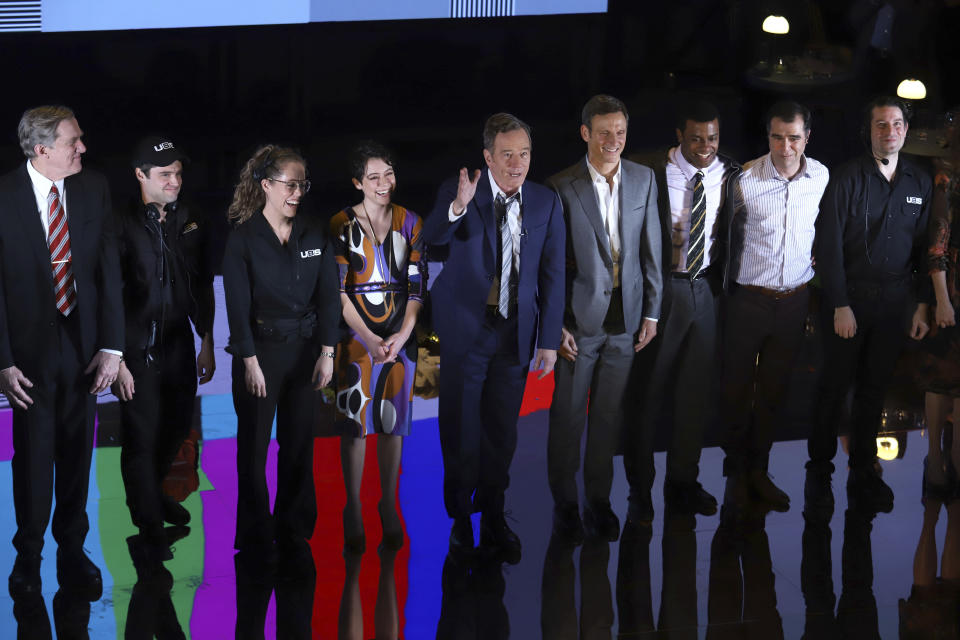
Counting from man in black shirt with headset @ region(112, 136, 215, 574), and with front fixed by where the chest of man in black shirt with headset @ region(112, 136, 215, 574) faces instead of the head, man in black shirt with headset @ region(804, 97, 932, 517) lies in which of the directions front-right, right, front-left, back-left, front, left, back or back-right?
front-left

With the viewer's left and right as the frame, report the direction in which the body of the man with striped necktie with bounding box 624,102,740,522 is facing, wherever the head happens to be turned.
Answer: facing the viewer

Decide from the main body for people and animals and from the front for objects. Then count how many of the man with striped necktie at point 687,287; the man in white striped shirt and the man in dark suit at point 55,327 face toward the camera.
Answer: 3

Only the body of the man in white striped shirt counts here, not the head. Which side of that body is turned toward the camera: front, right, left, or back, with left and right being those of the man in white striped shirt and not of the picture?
front

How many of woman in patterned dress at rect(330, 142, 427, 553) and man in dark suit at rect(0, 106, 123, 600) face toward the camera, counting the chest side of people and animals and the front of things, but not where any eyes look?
2

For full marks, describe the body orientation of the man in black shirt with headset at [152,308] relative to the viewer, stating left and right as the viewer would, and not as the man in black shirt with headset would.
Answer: facing the viewer and to the right of the viewer

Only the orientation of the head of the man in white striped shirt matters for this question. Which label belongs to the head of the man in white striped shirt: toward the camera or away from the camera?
toward the camera

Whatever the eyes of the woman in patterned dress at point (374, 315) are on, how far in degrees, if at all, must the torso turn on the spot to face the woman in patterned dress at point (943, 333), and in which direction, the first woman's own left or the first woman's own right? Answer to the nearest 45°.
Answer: approximately 90° to the first woman's own left

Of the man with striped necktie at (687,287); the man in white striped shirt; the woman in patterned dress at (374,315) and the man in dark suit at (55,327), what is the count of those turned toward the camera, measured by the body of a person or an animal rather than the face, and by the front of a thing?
4

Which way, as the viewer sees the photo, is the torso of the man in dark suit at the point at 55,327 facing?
toward the camera

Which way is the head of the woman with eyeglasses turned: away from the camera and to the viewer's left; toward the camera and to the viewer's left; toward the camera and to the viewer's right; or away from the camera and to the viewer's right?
toward the camera and to the viewer's right

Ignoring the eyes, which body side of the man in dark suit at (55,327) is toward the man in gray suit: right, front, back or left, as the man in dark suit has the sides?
left

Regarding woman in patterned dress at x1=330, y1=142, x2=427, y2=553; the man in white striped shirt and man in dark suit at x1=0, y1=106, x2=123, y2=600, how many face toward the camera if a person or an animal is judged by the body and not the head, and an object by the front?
3

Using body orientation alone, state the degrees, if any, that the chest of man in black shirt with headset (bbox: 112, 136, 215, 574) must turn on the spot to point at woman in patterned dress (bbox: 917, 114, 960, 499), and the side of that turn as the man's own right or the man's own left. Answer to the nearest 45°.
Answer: approximately 45° to the man's own left

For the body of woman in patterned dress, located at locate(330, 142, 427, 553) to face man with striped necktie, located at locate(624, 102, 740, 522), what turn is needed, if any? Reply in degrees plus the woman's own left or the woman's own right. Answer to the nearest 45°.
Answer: approximately 90° to the woman's own left
